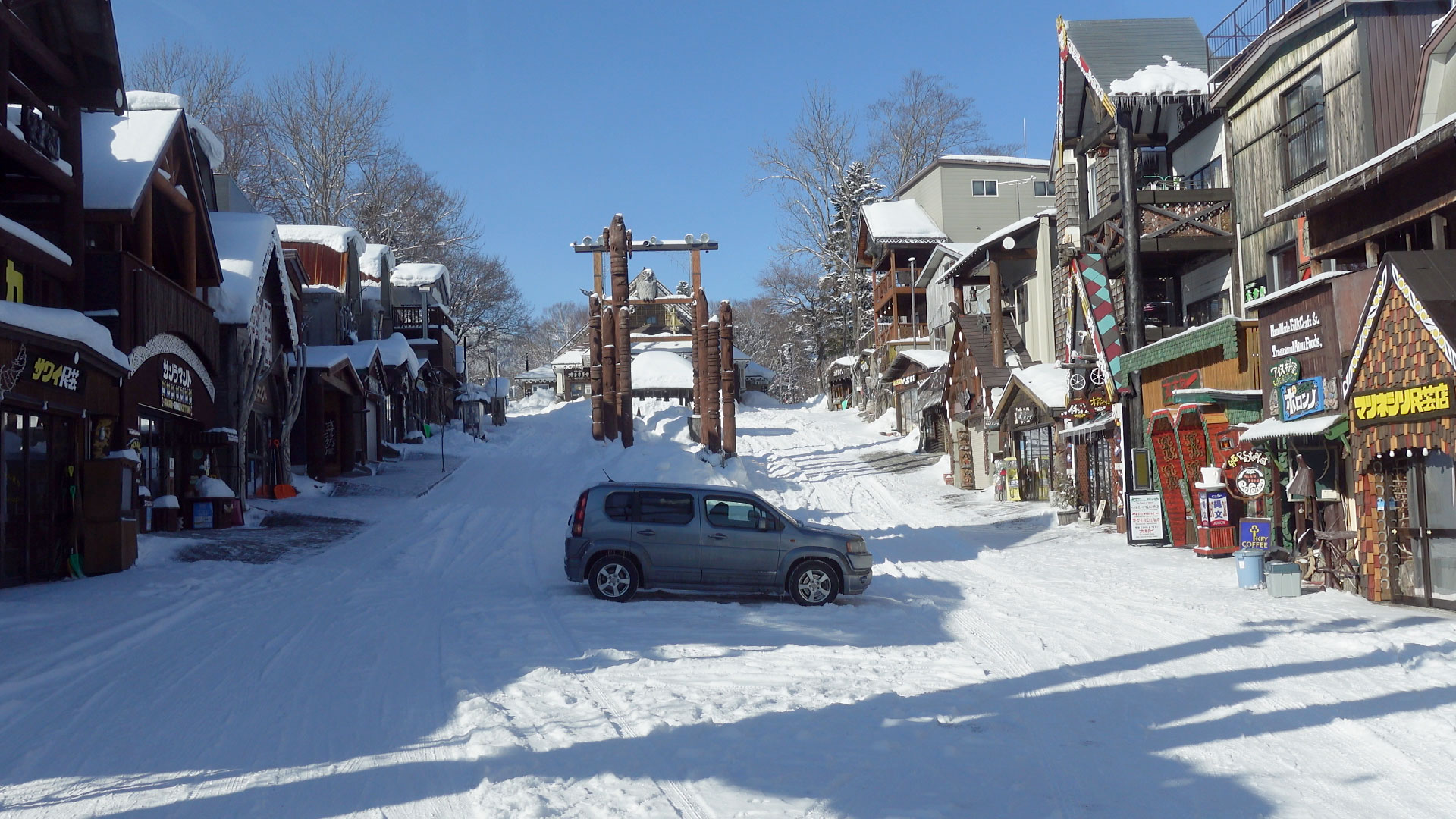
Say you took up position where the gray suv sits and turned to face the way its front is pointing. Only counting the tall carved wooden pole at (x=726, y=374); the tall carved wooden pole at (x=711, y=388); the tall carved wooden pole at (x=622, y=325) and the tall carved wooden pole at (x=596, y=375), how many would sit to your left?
4

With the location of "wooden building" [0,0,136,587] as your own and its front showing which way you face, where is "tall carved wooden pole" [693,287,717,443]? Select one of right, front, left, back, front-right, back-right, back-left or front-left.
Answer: left

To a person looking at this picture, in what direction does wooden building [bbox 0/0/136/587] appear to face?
facing the viewer and to the right of the viewer

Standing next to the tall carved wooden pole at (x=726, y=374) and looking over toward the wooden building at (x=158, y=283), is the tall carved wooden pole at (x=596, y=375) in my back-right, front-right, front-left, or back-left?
front-right

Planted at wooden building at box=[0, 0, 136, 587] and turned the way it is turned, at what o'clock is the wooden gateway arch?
The wooden gateway arch is roughly at 9 o'clock from the wooden building.

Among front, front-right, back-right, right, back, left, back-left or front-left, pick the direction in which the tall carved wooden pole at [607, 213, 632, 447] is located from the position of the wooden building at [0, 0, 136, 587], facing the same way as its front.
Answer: left

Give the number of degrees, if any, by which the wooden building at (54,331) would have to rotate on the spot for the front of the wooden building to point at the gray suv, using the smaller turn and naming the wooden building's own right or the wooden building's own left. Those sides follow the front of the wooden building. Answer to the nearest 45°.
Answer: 0° — it already faces it

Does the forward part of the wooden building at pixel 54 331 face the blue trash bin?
yes

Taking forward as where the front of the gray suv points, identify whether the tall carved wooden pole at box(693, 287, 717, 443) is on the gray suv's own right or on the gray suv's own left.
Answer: on the gray suv's own left

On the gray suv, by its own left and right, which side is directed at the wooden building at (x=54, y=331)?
back

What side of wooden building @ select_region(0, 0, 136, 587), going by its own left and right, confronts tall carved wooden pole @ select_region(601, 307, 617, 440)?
left

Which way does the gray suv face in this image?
to the viewer's right

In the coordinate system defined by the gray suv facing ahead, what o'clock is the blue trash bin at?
The blue trash bin is roughly at 12 o'clock from the gray suv.

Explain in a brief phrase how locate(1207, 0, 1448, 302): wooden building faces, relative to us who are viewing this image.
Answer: facing the viewer and to the left of the viewer

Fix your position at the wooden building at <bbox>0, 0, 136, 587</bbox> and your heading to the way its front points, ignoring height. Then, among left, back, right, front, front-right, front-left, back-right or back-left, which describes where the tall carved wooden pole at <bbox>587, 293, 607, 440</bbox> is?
left

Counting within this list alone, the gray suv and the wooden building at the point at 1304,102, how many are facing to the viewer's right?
1

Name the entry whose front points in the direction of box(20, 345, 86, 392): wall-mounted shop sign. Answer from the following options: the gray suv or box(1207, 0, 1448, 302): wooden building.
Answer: the wooden building

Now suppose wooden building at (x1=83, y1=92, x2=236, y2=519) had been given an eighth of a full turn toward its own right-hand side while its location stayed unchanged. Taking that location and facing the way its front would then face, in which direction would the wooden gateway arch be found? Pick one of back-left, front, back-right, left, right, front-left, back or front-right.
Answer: back-left

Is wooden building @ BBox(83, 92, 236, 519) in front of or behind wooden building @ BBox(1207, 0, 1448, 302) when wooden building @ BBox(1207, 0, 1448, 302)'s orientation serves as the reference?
in front
